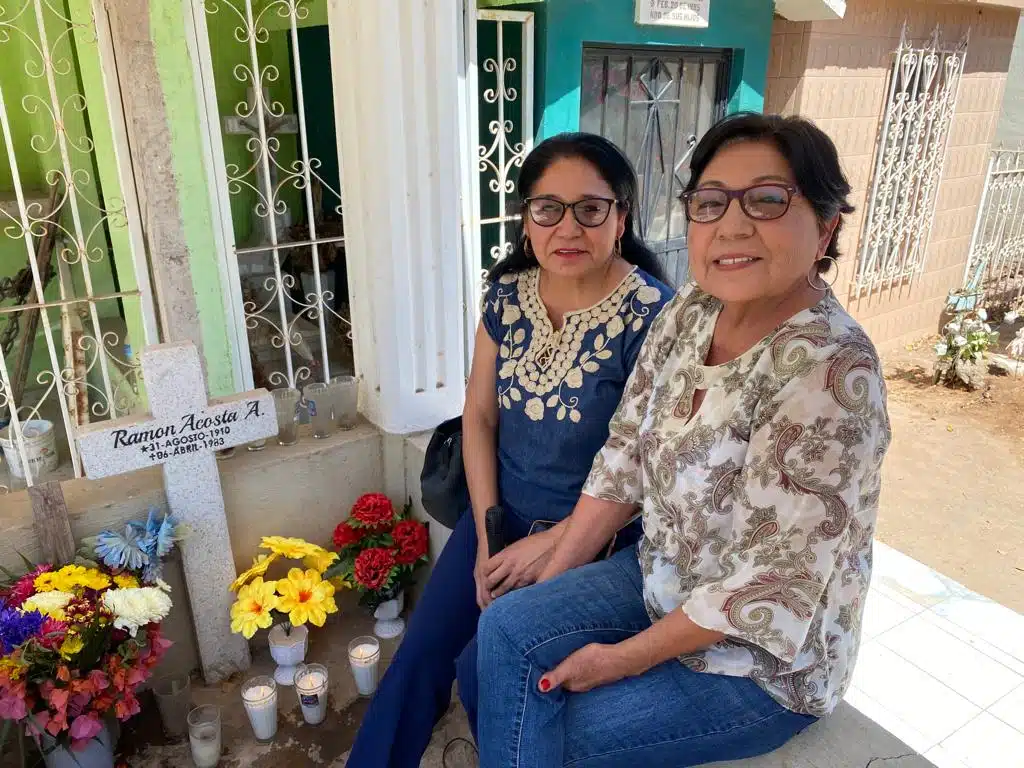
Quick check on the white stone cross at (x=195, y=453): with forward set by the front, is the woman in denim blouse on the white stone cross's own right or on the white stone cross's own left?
on the white stone cross's own left

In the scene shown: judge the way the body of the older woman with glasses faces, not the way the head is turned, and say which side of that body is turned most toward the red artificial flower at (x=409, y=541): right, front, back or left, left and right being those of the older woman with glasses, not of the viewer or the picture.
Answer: right

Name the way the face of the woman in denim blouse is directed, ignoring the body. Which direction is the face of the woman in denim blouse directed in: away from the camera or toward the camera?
toward the camera

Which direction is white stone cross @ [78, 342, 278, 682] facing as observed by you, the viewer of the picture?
facing the viewer

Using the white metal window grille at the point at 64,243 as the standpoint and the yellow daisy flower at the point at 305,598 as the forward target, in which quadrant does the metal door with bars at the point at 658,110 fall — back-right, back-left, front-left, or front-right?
front-left

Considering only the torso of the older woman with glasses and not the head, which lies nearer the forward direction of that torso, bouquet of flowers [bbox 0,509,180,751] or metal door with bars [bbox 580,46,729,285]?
the bouquet of flowers

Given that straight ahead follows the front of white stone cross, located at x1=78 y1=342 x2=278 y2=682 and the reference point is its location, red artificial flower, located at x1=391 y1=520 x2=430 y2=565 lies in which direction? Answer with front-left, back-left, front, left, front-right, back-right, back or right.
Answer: left

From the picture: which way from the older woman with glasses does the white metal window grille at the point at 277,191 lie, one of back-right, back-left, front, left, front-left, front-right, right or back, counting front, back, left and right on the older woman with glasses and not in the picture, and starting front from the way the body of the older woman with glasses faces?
right

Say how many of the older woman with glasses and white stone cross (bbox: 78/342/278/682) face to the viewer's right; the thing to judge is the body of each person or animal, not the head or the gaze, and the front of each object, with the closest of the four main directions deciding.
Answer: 0

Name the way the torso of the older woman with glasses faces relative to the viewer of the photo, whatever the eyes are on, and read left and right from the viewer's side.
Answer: facing the viewer and to the left of the viewer

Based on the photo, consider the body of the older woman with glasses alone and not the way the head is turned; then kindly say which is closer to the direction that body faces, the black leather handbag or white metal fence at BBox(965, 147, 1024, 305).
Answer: the black leather handbag
